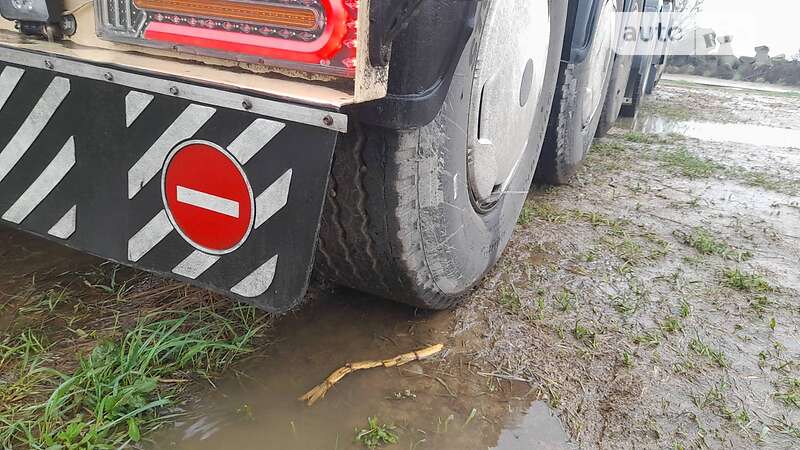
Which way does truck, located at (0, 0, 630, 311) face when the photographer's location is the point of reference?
facing away from the viewer and to the right of the viewer
